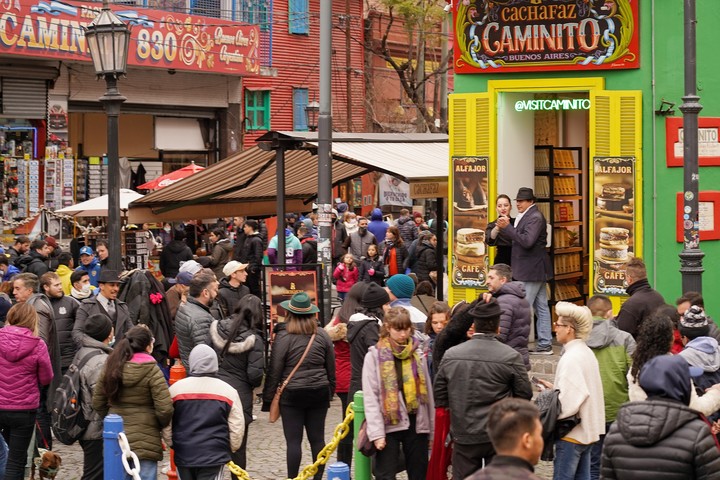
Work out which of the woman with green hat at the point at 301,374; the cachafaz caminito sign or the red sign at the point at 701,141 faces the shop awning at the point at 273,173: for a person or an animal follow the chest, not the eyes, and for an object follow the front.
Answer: the woman with green hat

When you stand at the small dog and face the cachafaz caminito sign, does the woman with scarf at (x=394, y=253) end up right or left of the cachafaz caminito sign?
left

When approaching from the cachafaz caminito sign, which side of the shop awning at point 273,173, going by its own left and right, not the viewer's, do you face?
left

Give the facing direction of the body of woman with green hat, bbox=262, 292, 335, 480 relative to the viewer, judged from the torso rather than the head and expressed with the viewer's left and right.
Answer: facing away from the viewer

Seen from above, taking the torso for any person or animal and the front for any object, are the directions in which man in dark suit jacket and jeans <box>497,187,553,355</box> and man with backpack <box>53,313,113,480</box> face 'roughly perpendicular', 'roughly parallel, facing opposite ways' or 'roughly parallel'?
roughly perpendicular

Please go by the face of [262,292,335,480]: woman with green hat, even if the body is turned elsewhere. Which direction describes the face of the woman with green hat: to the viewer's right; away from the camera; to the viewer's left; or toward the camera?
away from the camera

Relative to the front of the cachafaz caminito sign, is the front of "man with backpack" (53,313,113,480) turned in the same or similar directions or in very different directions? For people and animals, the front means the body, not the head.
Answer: very different directions

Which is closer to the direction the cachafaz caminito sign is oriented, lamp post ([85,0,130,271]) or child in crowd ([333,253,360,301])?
the lamp post
